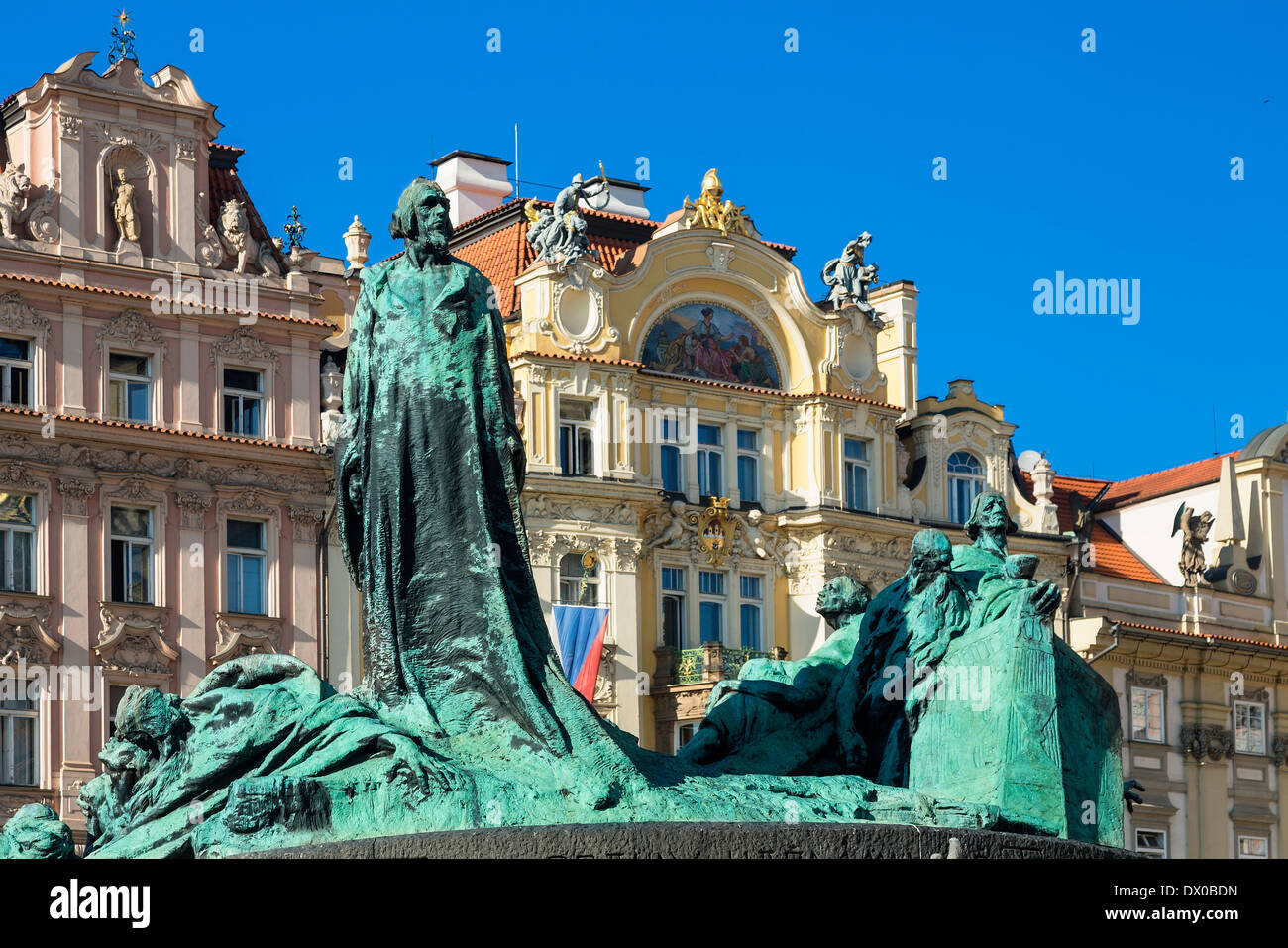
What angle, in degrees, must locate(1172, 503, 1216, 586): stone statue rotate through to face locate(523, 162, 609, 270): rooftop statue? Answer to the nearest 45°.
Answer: approximately 45° to its right

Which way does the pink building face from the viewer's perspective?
toward the camera

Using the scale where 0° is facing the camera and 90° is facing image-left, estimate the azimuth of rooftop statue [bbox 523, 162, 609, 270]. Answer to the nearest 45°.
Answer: approximately 315°

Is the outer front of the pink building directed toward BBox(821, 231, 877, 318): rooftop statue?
no

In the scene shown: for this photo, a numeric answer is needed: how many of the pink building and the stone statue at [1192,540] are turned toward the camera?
2

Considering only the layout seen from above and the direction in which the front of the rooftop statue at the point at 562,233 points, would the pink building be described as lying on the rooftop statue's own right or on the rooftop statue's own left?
on the rooftop statue's own right

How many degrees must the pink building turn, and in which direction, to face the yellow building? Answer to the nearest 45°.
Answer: approximately 135° to its left

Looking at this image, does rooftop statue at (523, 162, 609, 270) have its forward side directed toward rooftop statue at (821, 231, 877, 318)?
no

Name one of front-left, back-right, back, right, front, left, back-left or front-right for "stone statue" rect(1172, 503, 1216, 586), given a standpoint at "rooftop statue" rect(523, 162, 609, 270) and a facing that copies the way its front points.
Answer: left

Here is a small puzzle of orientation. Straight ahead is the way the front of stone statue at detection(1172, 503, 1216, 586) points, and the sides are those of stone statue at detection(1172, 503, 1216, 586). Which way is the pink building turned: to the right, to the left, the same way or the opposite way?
the same way

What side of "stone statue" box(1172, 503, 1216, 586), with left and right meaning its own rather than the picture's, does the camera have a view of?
front

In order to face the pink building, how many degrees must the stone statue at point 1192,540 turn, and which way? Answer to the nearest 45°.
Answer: approximately 45° to its right

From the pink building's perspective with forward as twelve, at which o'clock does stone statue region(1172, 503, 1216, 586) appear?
The stone statue is roughly at 8 o'clock from the pink building.
